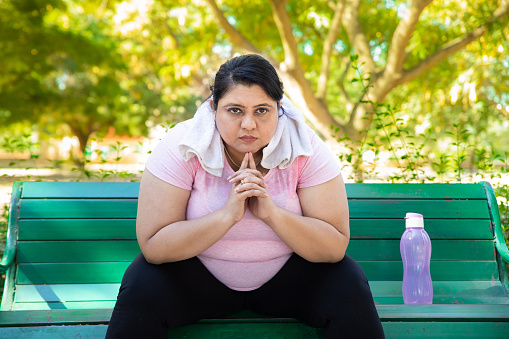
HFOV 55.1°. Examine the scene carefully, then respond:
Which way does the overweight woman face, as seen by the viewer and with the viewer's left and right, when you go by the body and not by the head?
facing the viewer

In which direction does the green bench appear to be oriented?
toward the camera

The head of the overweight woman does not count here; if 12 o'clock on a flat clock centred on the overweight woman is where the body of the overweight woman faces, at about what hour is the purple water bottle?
The purple water bottle is roughly at 8 o'clock from the overweight woman.
